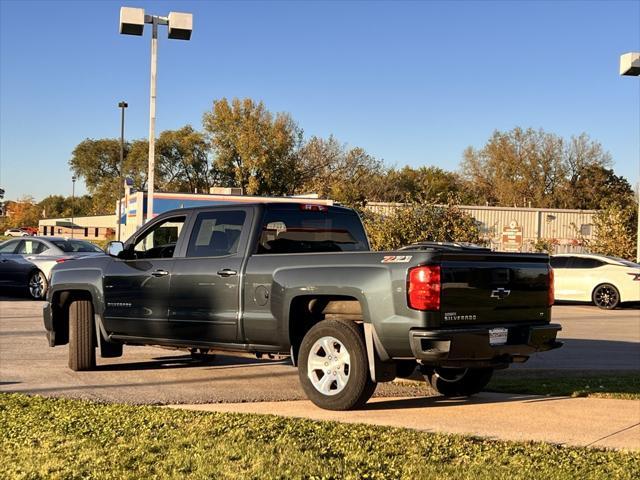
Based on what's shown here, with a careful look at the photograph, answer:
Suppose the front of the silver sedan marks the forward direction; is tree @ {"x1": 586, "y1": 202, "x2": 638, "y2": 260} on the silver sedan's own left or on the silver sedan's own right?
on the silver sedan's own right

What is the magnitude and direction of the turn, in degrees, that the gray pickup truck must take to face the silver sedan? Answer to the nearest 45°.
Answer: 0° — it already faces it

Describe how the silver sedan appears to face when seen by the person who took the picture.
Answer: facing away from the viewer and to the left of the viewer

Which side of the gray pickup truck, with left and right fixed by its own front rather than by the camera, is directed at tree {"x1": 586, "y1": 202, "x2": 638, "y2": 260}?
right

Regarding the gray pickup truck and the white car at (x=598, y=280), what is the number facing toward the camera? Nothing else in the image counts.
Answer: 0

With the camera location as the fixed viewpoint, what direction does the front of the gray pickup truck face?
facing away from the viewer and to the left of the viewer

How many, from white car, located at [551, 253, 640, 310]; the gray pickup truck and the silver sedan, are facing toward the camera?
0

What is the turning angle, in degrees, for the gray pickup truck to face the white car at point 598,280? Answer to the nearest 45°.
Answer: approximately 90° to its right

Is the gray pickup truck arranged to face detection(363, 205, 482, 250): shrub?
no

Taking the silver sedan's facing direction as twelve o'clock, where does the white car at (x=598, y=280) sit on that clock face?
The white car is roughly at 5 o'clock from the silver sedan.

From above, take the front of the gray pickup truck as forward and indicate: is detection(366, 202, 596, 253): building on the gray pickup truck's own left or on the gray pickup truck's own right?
on the gray pickup truck's own right

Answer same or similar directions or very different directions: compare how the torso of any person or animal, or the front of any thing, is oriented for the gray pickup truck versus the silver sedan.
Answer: same or similar directions

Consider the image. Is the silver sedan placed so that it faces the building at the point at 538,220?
no
